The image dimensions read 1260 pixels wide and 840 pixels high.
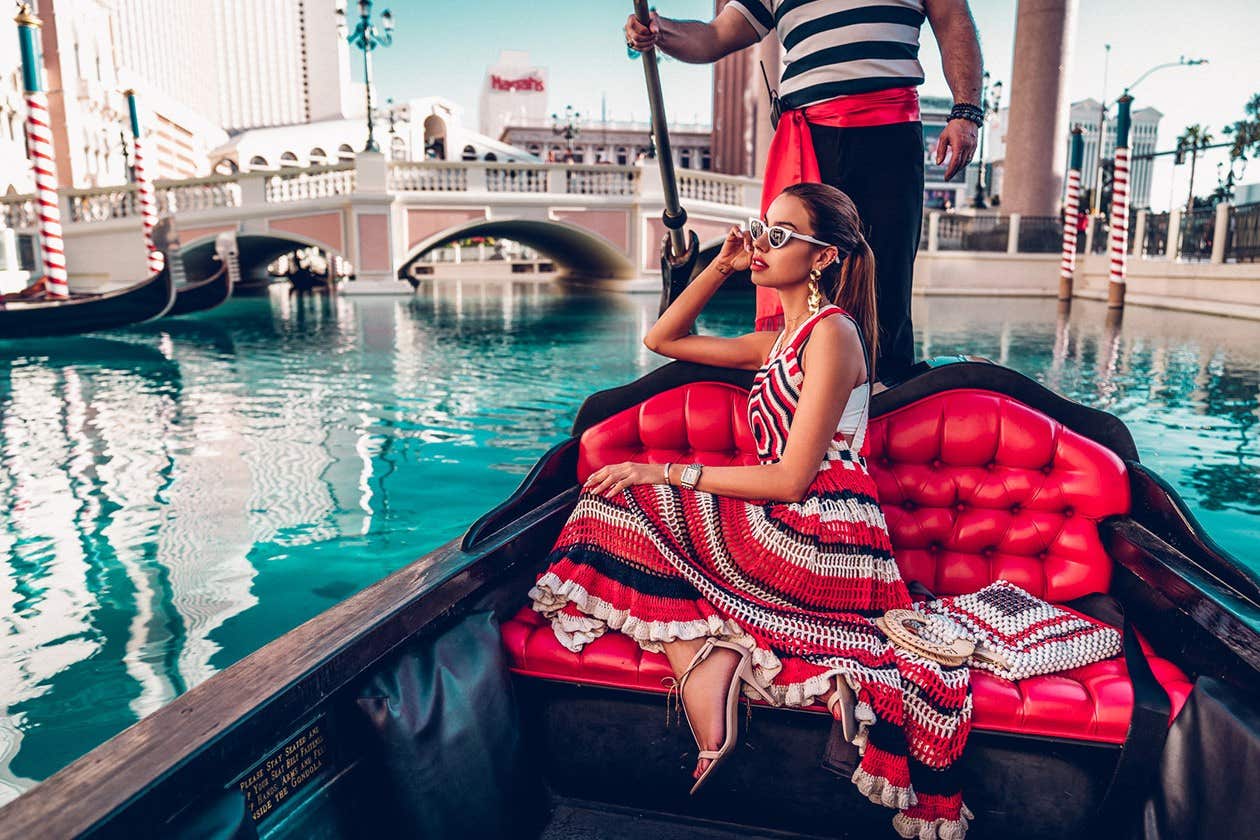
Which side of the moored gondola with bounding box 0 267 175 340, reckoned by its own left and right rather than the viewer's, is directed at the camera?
right

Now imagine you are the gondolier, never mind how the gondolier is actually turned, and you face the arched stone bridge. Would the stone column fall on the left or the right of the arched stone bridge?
right

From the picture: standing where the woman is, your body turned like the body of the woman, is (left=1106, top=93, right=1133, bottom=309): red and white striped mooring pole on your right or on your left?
on your right

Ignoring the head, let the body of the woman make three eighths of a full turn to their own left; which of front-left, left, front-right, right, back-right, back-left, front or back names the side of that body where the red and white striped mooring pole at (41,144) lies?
back

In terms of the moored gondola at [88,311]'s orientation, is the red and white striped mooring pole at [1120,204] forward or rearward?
forward

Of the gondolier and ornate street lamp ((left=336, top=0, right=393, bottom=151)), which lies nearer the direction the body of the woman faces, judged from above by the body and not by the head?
the ornate street lamp

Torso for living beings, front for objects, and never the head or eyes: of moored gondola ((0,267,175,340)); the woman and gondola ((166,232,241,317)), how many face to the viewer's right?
2

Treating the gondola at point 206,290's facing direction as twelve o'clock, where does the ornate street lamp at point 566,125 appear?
The ornate street lamp is roughly at 10 o'clock from the gondola.

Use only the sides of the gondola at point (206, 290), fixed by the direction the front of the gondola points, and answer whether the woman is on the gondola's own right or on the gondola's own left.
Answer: on the gondola's own right

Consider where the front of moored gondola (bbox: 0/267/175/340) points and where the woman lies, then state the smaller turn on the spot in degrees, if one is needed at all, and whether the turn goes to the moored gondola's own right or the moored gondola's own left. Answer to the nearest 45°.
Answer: approximately 90° to the moored gondola's own right

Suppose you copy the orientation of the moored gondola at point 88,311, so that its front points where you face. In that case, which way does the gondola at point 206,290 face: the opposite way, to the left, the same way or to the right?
the same way

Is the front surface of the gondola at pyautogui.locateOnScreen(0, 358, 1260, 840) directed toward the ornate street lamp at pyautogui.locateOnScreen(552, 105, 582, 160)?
no

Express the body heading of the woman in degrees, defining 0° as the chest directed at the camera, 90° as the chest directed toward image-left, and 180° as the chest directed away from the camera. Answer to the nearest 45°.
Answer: approximately 90°

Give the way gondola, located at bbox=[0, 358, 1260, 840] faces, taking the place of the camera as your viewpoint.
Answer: facing the viewer

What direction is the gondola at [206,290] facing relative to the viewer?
to the viewer's right
